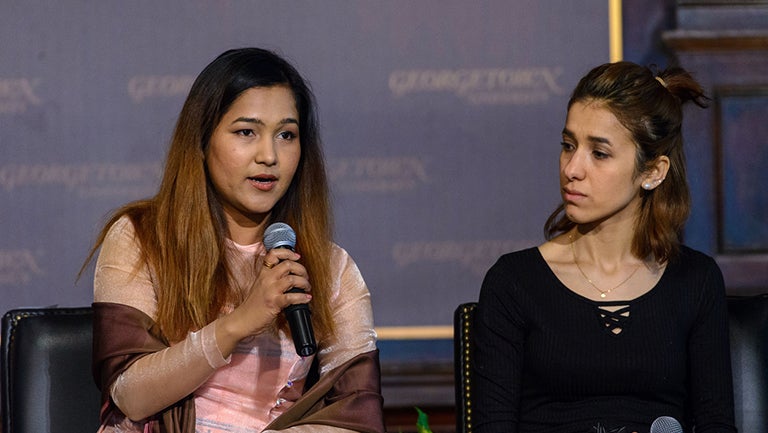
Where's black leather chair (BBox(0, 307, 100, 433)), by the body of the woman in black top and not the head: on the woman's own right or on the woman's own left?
on the woman's own right

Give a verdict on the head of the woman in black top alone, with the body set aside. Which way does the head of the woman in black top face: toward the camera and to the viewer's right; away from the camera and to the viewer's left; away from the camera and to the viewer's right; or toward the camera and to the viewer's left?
toward the camera and to the viewer's left

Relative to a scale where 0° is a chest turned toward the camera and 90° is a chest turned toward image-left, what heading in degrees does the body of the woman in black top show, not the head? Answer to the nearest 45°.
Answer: approximately 0°
